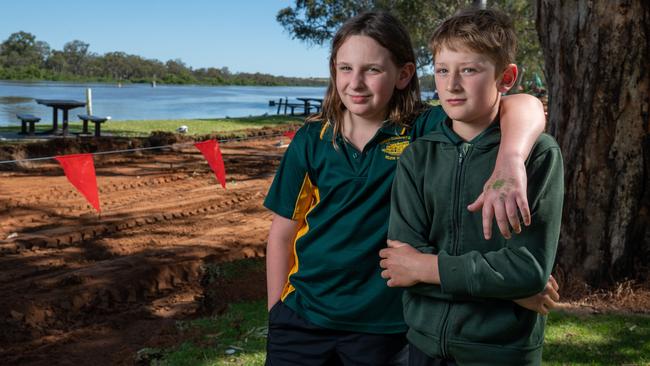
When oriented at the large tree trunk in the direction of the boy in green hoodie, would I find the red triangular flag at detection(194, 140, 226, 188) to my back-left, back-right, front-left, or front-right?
back-right

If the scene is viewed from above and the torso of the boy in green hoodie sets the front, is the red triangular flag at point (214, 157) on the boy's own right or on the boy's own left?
on the boy's own right

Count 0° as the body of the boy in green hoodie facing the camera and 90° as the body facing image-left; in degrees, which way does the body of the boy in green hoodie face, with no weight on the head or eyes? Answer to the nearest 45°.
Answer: approximately 45°

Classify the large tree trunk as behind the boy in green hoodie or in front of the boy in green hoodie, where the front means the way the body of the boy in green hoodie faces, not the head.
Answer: behind

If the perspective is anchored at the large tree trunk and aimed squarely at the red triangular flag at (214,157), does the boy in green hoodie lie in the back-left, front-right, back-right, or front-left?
back-left
